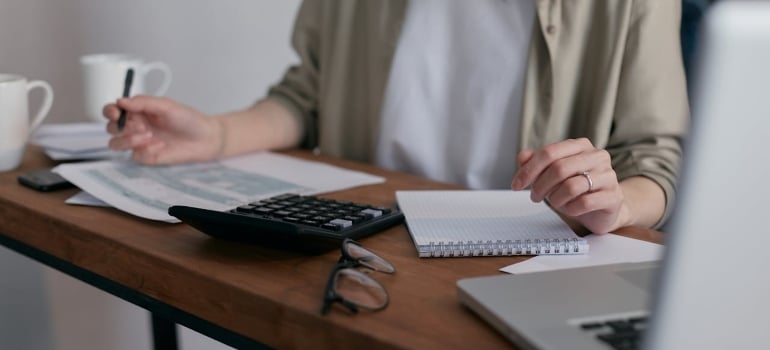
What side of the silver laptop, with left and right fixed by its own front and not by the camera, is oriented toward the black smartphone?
front

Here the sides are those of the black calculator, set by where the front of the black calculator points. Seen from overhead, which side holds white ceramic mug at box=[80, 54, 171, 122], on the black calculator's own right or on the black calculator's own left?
on the black calculator's own left

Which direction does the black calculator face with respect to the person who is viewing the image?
facing away from the viewer and to the right of the viewer

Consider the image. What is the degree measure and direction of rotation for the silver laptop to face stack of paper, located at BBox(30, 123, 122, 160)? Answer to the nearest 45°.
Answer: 0° — it already faces it

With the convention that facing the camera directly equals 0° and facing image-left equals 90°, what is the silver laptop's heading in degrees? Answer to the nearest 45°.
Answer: approximately 135°

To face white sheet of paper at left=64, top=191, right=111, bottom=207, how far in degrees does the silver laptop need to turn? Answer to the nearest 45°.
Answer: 0° — it already faces it

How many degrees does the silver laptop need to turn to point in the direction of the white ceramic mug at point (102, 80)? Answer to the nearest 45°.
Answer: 0° — it already faces it

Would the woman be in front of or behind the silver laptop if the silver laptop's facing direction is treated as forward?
in front

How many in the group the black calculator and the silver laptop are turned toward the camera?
0
